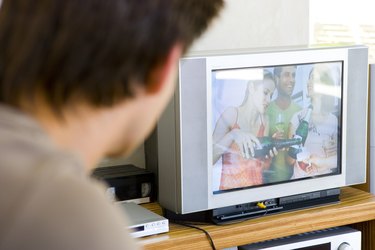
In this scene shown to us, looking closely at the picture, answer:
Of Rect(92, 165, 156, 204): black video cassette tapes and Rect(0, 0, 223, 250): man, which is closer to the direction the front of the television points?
the man

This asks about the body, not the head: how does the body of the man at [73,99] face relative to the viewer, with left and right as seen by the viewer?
facing away from the viewer and to the right of the viewer

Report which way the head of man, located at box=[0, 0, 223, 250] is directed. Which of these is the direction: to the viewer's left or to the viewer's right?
to the viewer's right

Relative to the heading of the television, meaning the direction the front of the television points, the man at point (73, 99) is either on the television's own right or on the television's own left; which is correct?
on the television's own right

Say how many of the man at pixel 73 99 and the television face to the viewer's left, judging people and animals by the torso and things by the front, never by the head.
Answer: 0

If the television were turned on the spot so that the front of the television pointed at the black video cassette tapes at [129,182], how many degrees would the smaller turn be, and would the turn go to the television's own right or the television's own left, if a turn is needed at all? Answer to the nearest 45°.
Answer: approximately 135° to the television's own right

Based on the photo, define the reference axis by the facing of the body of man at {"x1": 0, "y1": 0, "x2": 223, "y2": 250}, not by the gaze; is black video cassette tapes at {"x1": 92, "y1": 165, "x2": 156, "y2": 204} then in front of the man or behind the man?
in front
